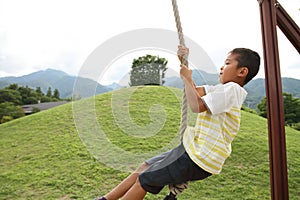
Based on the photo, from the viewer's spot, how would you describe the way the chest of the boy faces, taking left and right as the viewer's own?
facing to the left of the viewer

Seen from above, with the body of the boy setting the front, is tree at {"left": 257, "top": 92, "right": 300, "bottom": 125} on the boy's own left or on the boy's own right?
on the boy's own right

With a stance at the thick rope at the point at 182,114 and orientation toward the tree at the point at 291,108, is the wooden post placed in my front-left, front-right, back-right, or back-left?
front-right

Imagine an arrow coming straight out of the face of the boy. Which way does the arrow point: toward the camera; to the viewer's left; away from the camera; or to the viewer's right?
to the viewer's left
